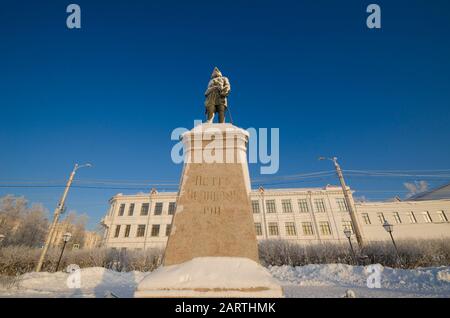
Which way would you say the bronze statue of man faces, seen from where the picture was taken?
facing the viewer
